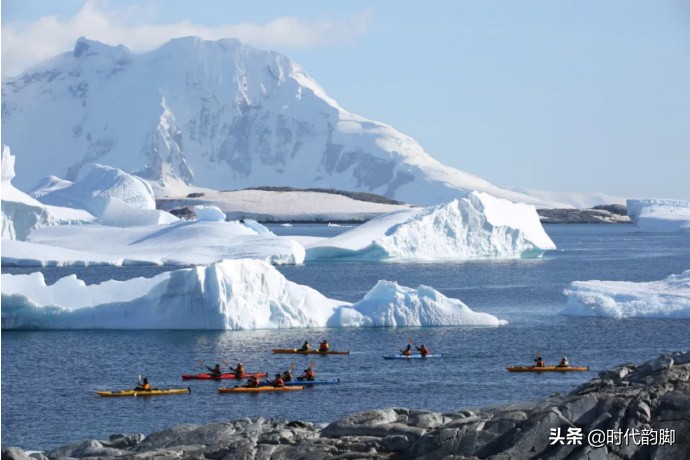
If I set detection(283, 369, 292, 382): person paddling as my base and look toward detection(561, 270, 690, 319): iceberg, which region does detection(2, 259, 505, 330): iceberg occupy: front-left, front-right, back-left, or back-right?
front-left

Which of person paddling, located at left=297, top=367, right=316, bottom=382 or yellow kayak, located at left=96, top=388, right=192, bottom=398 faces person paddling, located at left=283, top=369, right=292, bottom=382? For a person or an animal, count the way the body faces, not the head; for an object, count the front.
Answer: person paddling, located at left=297, top=367, right=316, bottom=382

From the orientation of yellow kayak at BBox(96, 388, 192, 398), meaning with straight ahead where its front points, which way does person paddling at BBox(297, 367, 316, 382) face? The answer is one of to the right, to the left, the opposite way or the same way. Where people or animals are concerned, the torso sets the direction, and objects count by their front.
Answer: the same way

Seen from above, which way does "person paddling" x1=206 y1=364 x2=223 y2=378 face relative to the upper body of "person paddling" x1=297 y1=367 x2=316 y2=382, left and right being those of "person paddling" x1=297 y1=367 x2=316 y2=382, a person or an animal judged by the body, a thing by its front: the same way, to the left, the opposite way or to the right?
the same way

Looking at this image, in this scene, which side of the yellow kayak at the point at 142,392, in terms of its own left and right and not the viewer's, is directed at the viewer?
left

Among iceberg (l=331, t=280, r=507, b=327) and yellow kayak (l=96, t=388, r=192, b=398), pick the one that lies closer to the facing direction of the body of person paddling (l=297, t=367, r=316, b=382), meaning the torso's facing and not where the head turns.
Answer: the yellow kayak

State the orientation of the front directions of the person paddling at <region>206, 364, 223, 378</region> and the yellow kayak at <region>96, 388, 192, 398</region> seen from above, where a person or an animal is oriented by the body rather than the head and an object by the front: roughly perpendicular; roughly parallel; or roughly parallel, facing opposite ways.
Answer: roughly parallel

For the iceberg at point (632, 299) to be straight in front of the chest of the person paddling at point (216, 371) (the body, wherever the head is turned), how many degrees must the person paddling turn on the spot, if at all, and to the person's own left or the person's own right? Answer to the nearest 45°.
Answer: approximately 135° to the person's own right
